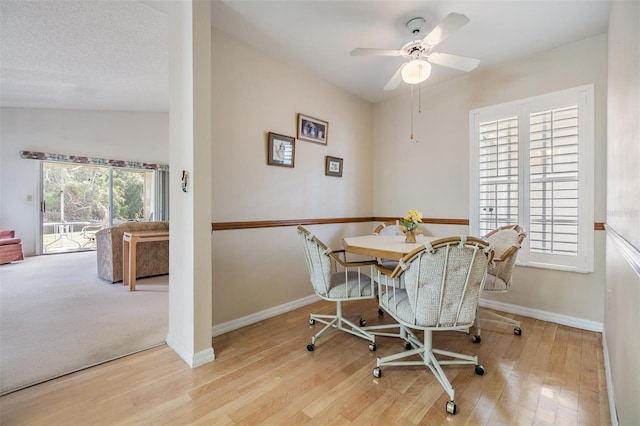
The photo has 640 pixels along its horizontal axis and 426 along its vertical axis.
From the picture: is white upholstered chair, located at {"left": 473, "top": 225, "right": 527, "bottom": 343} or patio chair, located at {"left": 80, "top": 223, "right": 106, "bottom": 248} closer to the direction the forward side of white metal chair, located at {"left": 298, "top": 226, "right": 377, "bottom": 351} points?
the white upholstered chair

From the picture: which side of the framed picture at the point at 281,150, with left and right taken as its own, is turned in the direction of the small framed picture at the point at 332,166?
left

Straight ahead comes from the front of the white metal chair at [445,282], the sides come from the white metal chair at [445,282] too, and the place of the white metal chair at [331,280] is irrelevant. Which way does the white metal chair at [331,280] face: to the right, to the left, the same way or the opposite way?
to the right

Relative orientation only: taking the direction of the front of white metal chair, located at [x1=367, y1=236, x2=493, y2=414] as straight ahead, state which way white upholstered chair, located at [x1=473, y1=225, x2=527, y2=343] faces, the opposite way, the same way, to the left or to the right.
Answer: to the left

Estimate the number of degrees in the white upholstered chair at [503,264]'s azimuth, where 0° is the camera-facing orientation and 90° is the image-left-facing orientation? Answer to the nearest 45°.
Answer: approximately 45°

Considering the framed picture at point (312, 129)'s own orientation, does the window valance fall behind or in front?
behind

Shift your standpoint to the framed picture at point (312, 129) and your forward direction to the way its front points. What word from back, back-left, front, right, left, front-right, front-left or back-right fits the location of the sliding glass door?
back

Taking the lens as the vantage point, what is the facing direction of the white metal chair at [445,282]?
facing away from the viewer and to the left of the viewer

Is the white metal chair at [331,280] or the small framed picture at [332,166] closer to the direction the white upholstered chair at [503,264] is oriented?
the white metal chair

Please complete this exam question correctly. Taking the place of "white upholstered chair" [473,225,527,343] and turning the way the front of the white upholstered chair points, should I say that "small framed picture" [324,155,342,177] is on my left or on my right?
on my right
